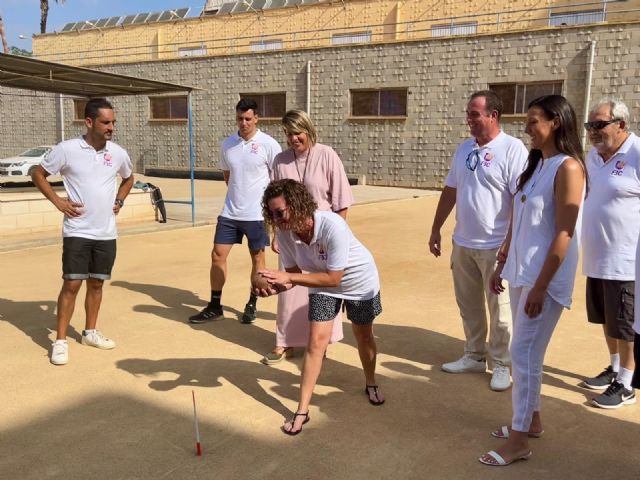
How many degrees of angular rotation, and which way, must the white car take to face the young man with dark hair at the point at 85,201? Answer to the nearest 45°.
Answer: approximately 45° to its left

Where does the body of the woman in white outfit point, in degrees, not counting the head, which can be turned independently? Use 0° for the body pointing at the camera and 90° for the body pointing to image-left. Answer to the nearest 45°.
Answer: approximately 45°

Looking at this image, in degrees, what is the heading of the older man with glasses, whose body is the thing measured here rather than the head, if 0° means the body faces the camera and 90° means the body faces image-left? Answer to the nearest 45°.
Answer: approximately 45°

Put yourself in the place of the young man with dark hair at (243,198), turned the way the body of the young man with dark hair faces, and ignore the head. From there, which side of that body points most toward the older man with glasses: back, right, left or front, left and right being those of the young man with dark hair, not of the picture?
left

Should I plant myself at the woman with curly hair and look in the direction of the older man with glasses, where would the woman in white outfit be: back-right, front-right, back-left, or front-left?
front-right

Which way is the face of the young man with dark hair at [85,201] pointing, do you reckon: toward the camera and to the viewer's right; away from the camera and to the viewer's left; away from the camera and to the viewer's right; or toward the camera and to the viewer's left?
toward the camera and to the viewer's right

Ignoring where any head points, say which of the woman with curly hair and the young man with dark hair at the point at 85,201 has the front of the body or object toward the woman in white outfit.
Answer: the young man with dark hair

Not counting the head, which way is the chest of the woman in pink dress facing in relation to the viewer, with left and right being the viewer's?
facing the viewer and to the left of the viewer

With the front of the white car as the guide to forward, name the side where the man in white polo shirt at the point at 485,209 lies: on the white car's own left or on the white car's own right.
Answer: on the white car's own left

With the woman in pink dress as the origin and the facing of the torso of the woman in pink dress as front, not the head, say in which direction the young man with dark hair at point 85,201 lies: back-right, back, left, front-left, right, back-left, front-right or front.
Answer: front-right

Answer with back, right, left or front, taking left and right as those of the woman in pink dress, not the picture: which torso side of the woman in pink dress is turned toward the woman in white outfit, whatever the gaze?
left

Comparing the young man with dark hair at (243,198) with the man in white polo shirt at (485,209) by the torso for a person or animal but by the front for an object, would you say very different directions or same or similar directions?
same or similar directions

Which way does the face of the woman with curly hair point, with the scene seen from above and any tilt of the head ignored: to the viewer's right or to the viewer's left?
to the viewer's left

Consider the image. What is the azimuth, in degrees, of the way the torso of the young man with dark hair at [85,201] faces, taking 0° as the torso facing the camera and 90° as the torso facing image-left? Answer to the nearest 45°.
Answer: approximately 315°

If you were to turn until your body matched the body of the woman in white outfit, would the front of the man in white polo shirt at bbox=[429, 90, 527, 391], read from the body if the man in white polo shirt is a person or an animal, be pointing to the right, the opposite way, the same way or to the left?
the same way

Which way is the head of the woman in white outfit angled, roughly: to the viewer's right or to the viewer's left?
to the viewer's left
